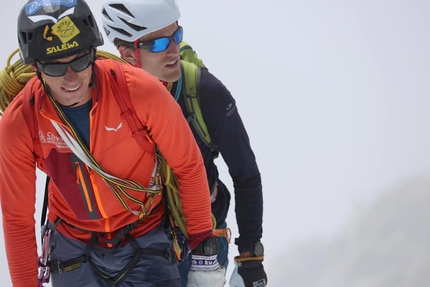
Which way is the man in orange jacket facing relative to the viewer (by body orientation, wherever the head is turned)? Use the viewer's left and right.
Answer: facing the viewer

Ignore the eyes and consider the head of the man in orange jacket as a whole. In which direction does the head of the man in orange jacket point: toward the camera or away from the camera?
toward the camera
